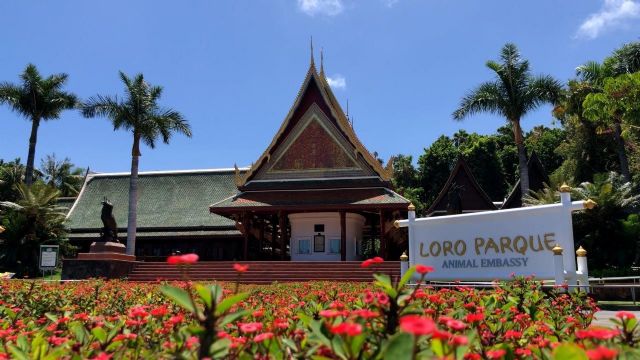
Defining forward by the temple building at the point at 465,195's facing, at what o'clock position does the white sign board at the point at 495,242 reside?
The white sign board is roughly at 12 o'clock from the temple building.

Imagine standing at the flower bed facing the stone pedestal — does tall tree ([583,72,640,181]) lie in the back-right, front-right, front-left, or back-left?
front-right

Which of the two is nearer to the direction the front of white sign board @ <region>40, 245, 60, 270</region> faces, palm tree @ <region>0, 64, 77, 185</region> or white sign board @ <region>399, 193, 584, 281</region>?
the white sign board

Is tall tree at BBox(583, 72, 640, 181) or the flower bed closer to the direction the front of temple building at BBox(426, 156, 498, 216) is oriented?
the flower bed

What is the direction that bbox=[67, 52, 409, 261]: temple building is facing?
toward the camera

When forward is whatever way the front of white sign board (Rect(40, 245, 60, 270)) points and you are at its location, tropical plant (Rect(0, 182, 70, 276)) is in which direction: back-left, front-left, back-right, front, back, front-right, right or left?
back

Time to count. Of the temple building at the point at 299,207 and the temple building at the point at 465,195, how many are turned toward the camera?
2

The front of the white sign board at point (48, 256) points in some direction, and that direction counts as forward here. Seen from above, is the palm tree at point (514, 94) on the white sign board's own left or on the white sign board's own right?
on the white sign board's own left

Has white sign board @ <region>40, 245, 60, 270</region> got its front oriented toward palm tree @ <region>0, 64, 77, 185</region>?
no

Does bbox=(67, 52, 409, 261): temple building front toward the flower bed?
yes

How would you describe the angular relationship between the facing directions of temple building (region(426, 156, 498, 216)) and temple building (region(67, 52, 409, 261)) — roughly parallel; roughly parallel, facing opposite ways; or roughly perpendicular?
roughly parallel

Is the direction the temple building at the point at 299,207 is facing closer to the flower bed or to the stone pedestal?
the flower bed

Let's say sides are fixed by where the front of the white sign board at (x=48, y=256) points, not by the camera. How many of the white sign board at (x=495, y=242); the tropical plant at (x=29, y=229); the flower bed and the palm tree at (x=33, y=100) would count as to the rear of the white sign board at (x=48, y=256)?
2

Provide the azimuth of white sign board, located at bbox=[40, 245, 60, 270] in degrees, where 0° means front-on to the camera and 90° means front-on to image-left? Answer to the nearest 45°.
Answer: approximately 0°

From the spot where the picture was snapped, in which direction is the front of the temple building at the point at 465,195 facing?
facing the viewer

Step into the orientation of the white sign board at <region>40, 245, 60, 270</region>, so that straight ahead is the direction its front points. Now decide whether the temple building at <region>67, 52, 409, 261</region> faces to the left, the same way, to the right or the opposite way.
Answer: the same way
